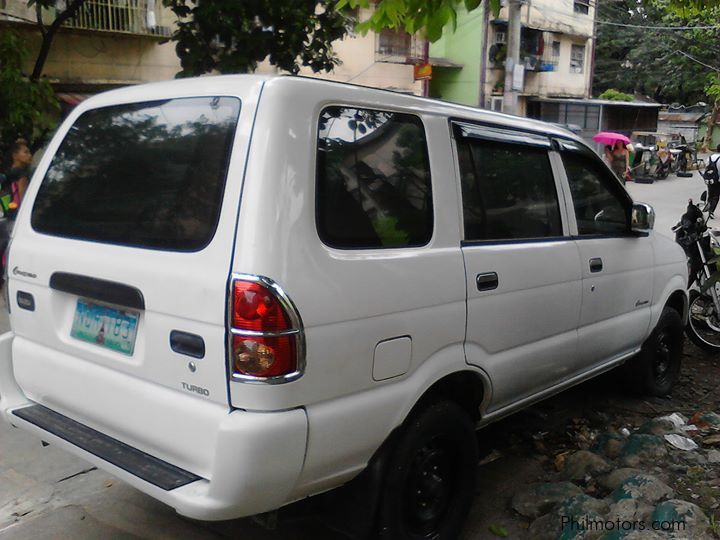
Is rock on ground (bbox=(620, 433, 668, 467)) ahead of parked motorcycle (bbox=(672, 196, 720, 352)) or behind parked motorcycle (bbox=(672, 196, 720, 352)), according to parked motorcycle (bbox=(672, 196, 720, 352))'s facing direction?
ahead

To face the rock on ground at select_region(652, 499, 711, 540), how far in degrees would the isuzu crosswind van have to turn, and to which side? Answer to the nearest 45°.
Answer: approximately 45° to its right

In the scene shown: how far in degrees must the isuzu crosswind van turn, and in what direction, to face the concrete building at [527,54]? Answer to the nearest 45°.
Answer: approximately 45° to its left

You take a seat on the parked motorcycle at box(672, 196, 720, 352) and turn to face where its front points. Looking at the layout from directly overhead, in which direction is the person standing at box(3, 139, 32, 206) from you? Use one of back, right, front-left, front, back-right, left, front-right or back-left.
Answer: front-right

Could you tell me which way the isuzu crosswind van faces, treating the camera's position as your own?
facing away from the viewer and to the right of the viewer

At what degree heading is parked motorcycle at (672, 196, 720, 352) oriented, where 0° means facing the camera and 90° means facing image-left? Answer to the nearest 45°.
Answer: approximately 45°

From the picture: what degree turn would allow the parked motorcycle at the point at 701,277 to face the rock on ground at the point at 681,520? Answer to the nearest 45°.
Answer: approximately 45° to its left

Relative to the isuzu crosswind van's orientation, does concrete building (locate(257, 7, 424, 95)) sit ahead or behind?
ahead
